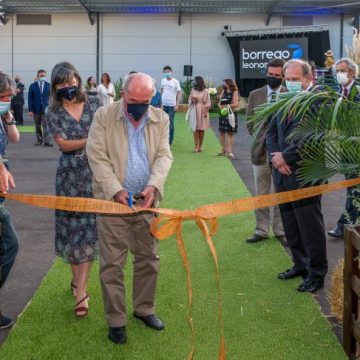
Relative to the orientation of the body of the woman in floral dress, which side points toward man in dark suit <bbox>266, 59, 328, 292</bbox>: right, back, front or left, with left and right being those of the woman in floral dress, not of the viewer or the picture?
left

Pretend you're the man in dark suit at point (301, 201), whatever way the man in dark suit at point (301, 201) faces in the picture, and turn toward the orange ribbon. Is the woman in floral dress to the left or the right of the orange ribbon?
right

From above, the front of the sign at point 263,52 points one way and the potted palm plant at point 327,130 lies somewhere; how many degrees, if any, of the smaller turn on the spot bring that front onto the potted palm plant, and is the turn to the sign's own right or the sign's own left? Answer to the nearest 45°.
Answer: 0° — it already faces it

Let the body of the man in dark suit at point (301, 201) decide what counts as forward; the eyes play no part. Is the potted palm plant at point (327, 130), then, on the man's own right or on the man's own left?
on the man's own left

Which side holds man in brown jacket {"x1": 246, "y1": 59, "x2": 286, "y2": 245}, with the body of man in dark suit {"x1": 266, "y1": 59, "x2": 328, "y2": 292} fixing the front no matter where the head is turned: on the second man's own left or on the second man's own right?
on the second man's own right

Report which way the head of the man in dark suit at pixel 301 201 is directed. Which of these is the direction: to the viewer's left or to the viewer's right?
to the viewer's left

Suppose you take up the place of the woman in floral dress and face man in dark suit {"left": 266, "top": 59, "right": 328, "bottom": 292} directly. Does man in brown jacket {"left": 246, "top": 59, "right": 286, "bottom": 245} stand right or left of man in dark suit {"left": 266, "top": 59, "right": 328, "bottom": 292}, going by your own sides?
left

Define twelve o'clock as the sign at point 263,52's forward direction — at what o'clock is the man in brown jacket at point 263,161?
The man in brown jacket is roughly at 12 o'clock from the sign.
